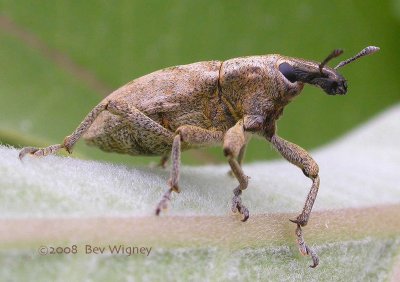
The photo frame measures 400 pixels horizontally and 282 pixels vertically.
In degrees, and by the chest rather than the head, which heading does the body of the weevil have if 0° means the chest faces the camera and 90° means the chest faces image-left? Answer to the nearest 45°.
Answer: approximately 270°
